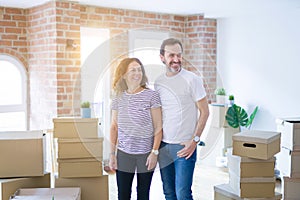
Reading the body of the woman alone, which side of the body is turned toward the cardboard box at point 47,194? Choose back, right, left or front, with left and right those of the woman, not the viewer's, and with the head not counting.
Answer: right

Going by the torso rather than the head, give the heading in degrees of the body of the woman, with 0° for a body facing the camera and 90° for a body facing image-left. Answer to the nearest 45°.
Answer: approximately 0°

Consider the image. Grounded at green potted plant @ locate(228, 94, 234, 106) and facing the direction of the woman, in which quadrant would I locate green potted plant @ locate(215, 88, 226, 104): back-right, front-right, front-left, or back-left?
front-right

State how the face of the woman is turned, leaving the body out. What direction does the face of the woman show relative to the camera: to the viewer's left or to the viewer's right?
to the viewer's right

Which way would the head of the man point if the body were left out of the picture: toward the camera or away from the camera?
toward the camera

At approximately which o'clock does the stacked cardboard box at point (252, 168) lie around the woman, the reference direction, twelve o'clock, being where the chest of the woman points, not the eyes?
The stacked cardboard box is roughly at 8 o'clock from the woman.

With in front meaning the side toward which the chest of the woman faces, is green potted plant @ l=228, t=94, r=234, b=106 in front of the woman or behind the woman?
behind

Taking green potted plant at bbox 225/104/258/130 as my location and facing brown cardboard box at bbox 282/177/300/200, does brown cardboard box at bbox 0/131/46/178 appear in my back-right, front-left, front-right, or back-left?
front-right

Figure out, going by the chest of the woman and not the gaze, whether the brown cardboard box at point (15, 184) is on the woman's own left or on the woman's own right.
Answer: on the woman's own right

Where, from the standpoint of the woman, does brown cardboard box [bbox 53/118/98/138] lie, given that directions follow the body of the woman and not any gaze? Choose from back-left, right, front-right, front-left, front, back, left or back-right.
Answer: back-right

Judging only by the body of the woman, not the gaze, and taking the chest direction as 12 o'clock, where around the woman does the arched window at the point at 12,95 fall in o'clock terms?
The arched window is roughly at 5 o'clock from the woman.

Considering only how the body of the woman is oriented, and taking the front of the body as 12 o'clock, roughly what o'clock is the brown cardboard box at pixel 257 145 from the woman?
The brown cardboard box is roughly at 8 o'clock from the woman.

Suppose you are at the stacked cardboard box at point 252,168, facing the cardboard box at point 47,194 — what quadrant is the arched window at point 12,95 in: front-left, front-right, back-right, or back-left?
front-right
